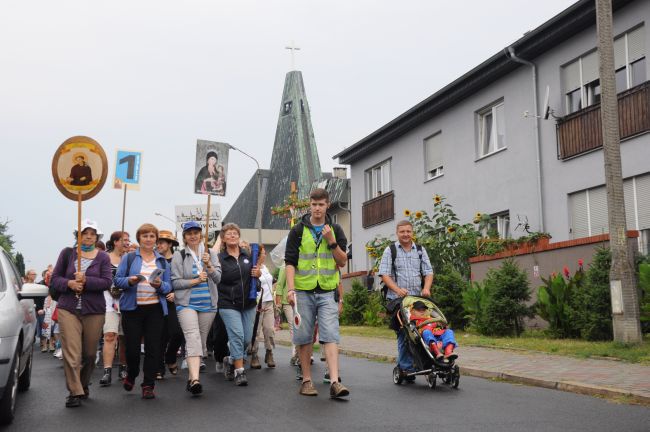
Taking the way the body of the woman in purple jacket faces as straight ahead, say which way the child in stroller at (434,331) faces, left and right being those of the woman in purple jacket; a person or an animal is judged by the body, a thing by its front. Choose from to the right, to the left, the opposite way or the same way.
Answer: the same way

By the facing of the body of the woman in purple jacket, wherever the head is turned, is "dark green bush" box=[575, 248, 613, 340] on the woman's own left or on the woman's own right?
on the woman's own left

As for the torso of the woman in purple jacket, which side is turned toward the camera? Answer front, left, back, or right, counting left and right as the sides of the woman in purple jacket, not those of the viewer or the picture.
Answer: front

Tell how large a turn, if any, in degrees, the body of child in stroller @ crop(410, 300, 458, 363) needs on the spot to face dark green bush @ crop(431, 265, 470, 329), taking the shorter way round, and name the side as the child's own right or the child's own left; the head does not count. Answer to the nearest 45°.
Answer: approximately 135° to the child's own left

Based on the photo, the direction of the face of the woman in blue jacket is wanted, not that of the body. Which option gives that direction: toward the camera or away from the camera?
toward the camera

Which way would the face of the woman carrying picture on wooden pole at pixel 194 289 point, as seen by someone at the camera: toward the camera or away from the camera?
toward the camera

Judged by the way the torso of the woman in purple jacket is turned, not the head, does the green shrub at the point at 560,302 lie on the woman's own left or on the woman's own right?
on the woman's own left

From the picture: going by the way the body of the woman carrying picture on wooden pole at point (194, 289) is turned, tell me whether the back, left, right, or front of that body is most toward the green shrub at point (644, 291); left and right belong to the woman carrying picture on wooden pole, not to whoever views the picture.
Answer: left

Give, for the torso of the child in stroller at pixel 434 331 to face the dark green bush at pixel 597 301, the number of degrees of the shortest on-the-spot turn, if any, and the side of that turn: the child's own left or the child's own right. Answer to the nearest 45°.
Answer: approximately 90° to the child's own left

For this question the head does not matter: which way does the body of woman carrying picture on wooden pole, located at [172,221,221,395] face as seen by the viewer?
toward the camera

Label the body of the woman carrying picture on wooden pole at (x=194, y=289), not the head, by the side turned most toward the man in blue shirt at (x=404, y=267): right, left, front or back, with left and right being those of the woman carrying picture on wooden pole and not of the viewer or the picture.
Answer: left

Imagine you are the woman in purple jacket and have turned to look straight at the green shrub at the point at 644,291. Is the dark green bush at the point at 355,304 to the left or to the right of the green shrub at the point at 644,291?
left

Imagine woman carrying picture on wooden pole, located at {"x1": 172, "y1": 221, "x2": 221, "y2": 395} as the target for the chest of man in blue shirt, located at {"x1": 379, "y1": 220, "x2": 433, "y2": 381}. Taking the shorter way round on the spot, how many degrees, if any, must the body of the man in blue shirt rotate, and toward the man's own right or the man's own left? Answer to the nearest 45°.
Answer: approximately 90° to the man's own right

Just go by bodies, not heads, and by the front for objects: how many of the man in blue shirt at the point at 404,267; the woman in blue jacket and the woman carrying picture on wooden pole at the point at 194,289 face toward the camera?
3
